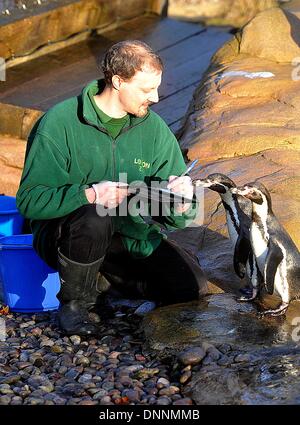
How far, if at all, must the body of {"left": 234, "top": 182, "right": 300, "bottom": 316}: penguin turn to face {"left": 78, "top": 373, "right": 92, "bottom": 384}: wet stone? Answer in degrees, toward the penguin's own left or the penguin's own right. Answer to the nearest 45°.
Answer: approximately 45° to the penguin's own left

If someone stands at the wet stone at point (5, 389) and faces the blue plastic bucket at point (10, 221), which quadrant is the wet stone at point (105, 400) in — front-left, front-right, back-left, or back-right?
back-right

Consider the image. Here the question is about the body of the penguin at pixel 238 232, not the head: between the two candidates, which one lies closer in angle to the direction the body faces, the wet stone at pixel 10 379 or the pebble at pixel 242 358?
the wet stone

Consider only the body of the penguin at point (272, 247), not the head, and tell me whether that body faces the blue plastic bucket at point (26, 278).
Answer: yes

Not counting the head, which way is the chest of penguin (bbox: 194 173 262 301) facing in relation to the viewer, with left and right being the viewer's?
facing to the left of the viewer

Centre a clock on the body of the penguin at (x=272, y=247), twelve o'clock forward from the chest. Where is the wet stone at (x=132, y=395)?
The wet stone is roughly at 10 o'clock from the penguin.

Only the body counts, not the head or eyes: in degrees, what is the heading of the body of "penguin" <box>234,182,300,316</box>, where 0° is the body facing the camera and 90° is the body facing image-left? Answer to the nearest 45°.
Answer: approximately 90°

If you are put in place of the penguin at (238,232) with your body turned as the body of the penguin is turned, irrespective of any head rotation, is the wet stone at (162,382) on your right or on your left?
on your left

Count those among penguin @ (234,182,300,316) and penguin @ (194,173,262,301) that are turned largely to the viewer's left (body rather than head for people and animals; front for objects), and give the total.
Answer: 2
